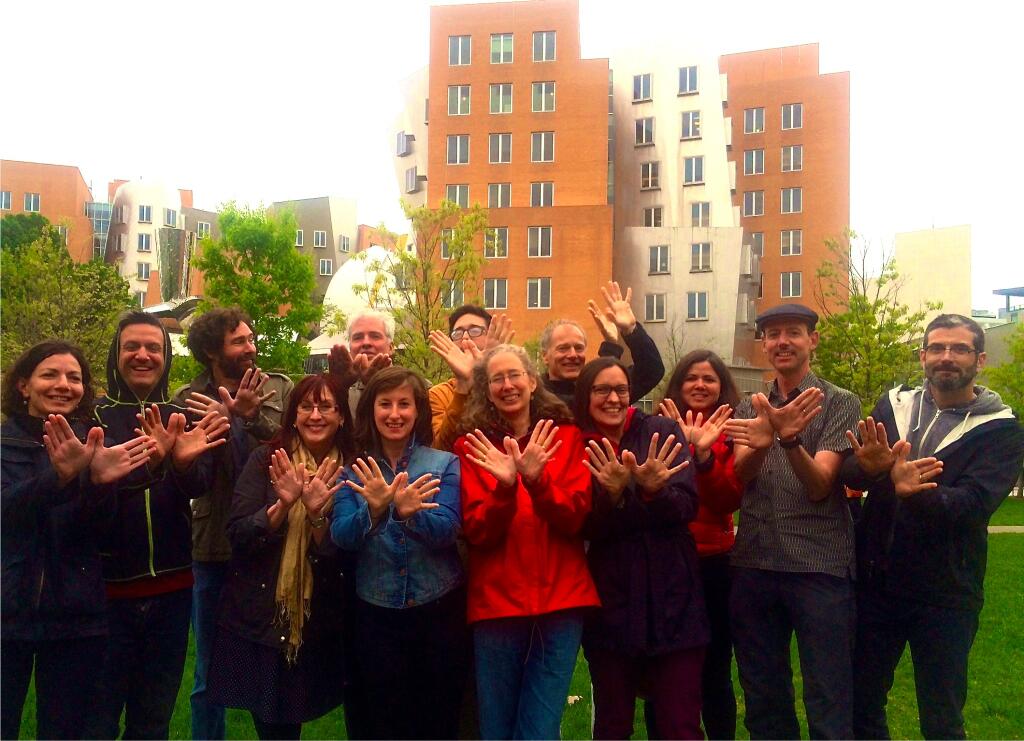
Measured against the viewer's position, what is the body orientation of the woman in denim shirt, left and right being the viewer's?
facing the viewer

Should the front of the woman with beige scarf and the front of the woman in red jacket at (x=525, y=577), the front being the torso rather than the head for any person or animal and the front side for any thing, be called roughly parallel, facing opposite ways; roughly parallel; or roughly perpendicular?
roughly parallel

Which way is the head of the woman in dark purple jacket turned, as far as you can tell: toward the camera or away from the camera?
toward the camera

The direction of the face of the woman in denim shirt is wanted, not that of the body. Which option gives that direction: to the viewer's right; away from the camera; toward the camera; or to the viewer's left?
toward the camera

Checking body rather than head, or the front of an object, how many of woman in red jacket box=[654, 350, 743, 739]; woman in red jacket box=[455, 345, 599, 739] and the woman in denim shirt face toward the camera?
3

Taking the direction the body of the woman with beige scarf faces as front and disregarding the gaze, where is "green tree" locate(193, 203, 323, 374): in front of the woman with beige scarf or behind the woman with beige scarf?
behind

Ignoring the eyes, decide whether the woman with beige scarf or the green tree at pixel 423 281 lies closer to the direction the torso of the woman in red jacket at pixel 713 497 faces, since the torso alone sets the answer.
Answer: the woman with beige scarf

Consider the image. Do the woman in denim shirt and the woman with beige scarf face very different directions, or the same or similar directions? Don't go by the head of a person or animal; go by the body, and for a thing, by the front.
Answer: same or similar directions

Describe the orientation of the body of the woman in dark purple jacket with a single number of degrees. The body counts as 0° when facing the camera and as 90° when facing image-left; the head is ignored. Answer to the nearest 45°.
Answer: approximately 0°

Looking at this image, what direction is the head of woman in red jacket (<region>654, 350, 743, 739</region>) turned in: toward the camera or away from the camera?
toward the camera

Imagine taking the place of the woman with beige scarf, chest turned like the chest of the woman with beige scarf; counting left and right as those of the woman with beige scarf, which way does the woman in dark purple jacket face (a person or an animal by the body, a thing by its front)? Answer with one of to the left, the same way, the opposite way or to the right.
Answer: the same way

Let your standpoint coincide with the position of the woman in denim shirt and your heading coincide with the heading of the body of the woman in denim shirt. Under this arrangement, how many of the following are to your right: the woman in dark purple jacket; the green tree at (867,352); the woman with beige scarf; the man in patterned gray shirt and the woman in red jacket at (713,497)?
1

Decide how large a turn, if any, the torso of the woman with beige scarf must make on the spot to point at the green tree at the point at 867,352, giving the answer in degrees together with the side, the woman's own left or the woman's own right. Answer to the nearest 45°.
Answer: approximately 135° to the woman's own left

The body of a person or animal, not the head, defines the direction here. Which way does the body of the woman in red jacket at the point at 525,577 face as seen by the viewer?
toward the camera

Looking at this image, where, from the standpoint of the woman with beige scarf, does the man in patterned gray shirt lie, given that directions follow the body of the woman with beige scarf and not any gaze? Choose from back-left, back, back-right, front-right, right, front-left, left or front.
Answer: left

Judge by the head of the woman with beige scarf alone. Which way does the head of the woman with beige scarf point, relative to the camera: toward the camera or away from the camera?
toward the camera

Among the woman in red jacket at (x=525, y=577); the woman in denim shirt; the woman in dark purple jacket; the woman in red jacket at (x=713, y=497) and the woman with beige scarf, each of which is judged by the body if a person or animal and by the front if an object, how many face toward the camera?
5
